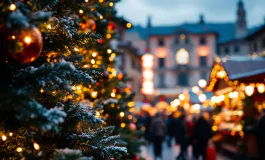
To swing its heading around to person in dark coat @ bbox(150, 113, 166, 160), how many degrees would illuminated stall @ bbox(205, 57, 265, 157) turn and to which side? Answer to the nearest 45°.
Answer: approximately 45° to its right

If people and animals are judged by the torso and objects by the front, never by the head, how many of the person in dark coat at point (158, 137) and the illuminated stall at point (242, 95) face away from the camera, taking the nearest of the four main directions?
1

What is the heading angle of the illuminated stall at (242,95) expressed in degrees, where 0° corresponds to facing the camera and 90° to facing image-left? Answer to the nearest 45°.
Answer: approximately 45°

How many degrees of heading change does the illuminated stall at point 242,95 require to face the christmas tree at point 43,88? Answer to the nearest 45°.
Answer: approximately 45° to its left

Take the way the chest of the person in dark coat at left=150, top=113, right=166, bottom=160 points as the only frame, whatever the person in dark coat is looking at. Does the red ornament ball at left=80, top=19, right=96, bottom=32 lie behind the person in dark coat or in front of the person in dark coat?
behind

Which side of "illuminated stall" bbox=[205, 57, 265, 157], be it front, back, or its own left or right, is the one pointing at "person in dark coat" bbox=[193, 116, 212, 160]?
front

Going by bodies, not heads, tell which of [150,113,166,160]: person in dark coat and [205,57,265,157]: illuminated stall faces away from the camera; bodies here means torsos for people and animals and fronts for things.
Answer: the person in dark coat

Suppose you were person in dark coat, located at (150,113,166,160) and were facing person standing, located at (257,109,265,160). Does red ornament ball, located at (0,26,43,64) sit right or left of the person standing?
right

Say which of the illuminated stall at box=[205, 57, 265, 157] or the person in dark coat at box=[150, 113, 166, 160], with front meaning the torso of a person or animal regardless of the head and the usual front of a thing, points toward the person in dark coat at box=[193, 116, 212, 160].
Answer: the illuminated stall

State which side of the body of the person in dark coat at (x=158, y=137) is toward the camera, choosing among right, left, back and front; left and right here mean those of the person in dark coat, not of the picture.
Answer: back

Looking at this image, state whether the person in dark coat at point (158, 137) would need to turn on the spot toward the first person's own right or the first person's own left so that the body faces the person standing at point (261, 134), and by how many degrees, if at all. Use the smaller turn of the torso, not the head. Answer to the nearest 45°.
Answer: approximately 135° to the first person's own right
